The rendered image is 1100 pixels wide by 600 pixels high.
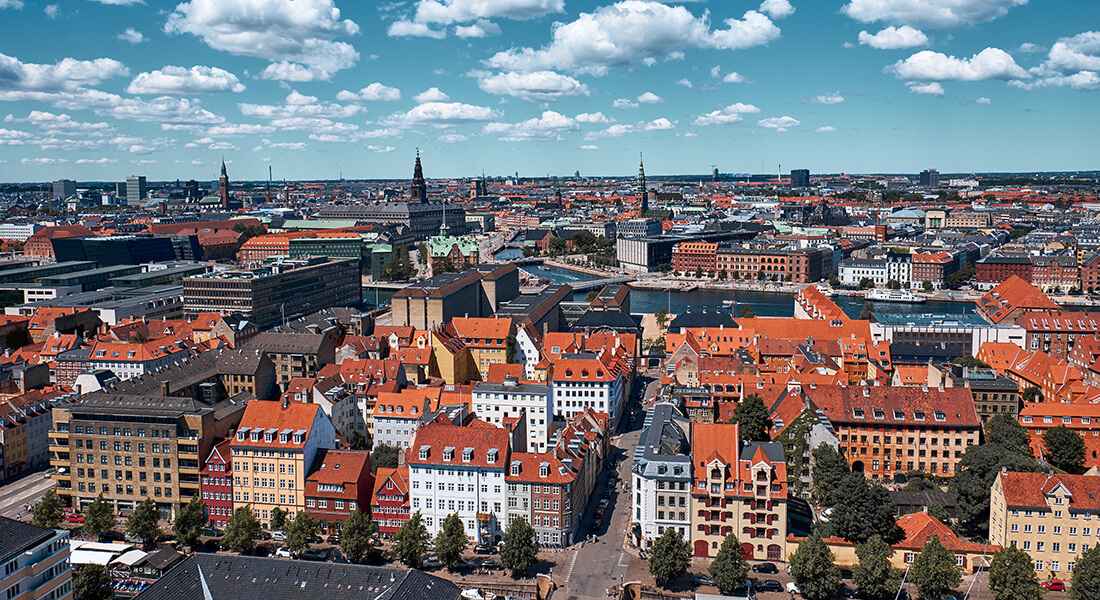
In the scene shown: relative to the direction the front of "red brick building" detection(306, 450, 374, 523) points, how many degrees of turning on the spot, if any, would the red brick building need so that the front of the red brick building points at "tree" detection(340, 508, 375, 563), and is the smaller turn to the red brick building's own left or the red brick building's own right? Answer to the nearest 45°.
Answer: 0° — it already faces it

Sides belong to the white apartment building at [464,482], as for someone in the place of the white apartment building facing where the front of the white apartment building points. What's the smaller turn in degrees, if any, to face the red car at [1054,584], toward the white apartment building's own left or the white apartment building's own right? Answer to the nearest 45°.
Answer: approximately 90° to the white apartment building's own left

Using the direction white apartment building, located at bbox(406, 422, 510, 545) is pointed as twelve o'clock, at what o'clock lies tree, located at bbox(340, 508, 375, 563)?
The tree is roughly at 2 o'clock from the white apartment building.

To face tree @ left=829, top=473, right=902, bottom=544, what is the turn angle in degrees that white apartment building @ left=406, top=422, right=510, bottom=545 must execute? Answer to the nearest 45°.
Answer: approximately 90° to its left

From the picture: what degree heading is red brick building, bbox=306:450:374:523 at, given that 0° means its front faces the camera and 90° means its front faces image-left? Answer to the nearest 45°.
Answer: approximately 0°

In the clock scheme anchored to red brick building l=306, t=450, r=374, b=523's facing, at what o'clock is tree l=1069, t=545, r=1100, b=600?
The tree is roughly at 10 o'clock from the red brick building.

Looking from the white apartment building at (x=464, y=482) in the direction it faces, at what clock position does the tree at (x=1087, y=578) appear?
The tree is roughly at 10 o'clock from the white apartment building.

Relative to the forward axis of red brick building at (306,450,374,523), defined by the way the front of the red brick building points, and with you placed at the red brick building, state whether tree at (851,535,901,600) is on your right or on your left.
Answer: on your left

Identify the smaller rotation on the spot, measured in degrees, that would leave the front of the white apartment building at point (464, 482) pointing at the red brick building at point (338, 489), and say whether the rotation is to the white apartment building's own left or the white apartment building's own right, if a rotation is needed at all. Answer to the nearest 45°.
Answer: approximately 90° to the white apartment building's own right

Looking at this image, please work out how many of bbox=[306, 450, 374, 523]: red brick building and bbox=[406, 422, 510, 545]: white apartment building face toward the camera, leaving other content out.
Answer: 2

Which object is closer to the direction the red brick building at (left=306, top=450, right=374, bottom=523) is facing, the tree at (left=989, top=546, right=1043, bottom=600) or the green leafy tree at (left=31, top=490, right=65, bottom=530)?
the tree

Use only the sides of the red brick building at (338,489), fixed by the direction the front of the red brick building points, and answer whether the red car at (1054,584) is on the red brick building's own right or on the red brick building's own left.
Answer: on the red brick building's own left

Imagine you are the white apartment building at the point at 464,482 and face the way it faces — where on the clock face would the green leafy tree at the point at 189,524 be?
The green leafy tree is roughly at 3 o'clock from the white apartment building.

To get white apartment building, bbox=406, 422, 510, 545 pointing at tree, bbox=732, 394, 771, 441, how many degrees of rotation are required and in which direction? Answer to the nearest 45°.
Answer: approximately 135° to its left

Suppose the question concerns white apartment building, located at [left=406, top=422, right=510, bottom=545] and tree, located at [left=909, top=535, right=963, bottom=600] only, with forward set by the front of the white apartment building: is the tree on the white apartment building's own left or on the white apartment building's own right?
on the white apartment building's own left
